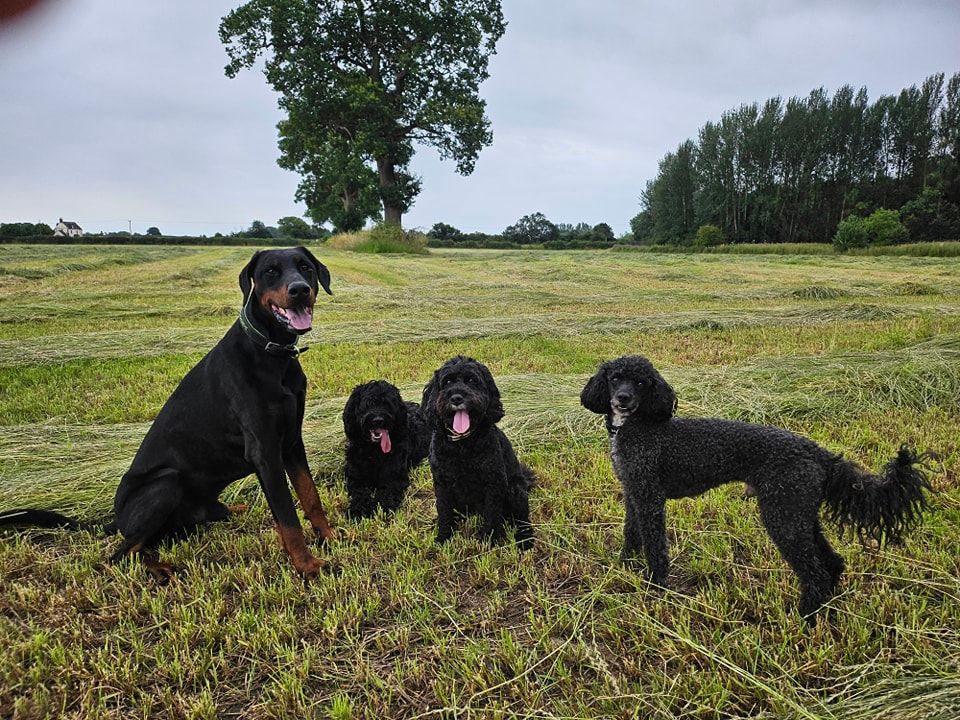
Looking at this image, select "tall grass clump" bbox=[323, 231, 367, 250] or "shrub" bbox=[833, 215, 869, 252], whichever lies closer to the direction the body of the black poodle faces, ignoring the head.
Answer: the tall grass clump

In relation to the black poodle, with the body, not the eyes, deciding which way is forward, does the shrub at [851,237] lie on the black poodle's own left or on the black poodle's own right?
on the black poodle's own right

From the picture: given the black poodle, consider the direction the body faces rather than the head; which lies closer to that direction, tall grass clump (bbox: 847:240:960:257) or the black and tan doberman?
the black and tan doberman

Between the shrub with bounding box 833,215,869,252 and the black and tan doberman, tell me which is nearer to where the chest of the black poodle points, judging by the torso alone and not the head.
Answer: the black and tan doberman

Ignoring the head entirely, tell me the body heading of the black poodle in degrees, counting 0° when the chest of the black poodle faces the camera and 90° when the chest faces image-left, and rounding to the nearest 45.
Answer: approximately 90°

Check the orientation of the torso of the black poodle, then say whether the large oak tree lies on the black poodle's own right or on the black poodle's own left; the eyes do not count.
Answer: on the black poodle's own right

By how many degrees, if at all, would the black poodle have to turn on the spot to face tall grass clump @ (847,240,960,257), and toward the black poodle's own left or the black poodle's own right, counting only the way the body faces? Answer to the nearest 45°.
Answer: approximately 90° to the black poodle's own right

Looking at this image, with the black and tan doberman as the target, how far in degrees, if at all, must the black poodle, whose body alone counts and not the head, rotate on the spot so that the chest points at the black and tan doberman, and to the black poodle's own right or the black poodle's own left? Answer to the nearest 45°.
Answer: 0° — it already faces it

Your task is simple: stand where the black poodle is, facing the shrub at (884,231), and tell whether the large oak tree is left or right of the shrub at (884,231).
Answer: left

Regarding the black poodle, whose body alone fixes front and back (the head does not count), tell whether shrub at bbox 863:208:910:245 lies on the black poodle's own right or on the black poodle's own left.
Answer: on the black poodle's own right
